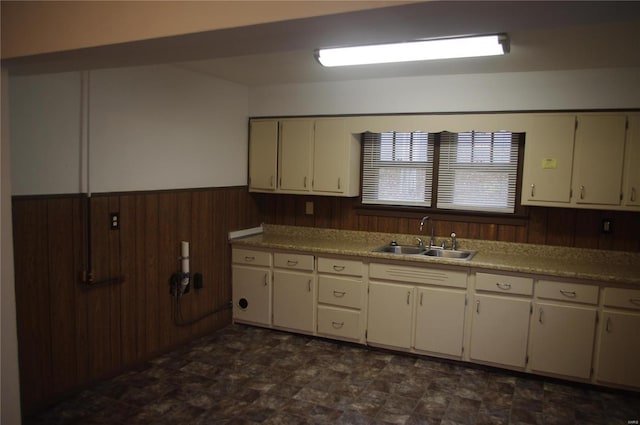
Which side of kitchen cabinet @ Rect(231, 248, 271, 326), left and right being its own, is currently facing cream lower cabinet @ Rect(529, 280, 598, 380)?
left

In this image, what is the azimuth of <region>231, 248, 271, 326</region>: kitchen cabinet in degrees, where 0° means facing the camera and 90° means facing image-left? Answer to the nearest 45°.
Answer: approximately 45°

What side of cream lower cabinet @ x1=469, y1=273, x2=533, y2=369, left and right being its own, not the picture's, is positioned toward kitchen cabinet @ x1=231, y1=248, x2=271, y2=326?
right

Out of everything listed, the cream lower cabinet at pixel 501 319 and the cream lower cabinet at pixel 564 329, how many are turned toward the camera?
2

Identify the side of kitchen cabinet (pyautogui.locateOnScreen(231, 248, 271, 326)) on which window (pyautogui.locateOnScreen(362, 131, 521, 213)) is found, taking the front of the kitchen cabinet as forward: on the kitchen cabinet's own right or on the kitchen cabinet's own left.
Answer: on the kitchen cabinet's own left

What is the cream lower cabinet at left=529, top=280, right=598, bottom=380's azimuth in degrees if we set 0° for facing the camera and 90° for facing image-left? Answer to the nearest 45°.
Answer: approximately 0°
